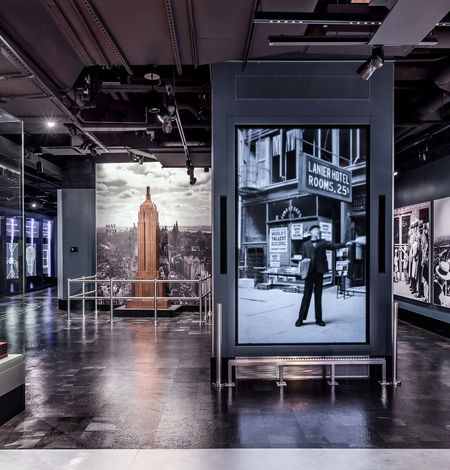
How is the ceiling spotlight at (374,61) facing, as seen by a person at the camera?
facing to the left of the viewer

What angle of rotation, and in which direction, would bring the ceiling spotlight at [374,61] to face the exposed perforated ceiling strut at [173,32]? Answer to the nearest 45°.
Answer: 0° — it already faces it
